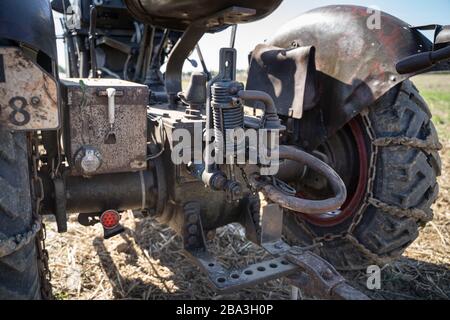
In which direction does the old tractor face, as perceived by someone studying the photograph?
facing away from the viewer and to the left of the viewer
